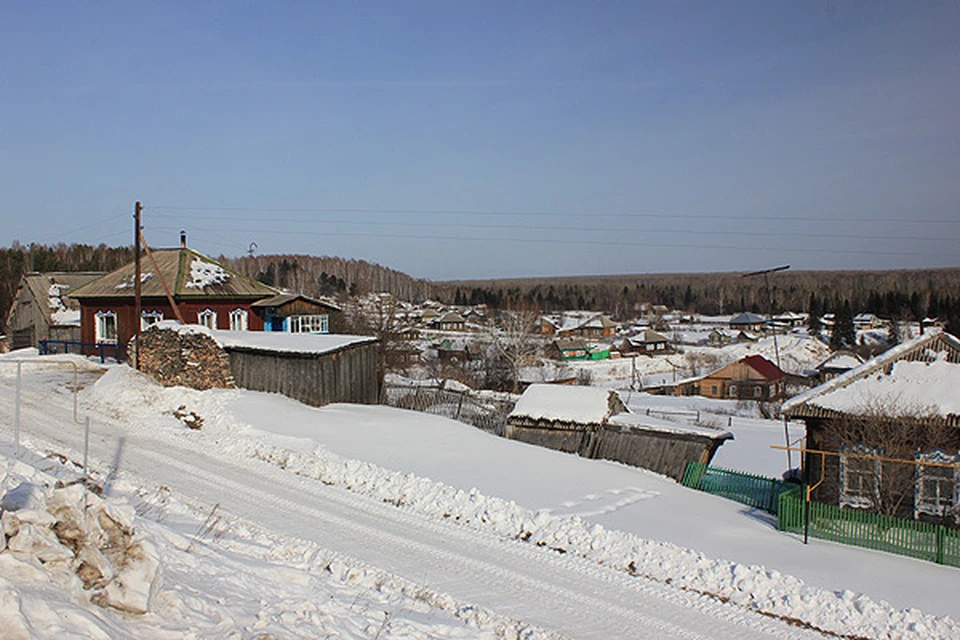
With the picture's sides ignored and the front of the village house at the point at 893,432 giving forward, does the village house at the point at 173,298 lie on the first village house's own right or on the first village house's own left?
on the first village house's own right

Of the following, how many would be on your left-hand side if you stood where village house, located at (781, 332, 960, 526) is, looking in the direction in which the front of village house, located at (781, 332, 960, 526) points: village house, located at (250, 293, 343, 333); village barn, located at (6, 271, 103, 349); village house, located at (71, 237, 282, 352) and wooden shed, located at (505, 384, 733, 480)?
0

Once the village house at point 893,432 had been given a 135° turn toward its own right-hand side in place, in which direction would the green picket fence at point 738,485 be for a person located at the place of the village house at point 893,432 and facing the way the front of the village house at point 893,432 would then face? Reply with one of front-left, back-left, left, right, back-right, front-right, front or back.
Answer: left

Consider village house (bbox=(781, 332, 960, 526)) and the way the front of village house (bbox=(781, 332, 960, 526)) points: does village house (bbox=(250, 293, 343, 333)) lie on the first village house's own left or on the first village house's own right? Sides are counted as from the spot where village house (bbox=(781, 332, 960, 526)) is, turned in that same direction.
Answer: on the first village house's own right

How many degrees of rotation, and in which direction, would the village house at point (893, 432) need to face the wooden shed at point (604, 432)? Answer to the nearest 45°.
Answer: approximately 45° to its right

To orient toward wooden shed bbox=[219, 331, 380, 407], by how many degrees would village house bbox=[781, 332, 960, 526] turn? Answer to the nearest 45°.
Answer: approximately 45° to its right

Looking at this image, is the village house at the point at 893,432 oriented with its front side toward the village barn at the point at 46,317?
no

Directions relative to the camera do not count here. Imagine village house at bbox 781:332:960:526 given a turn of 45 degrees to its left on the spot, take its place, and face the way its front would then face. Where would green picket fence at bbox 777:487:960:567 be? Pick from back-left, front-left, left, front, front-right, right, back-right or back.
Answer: front

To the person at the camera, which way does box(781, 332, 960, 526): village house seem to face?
facing the viewer and to the left of the viewer
